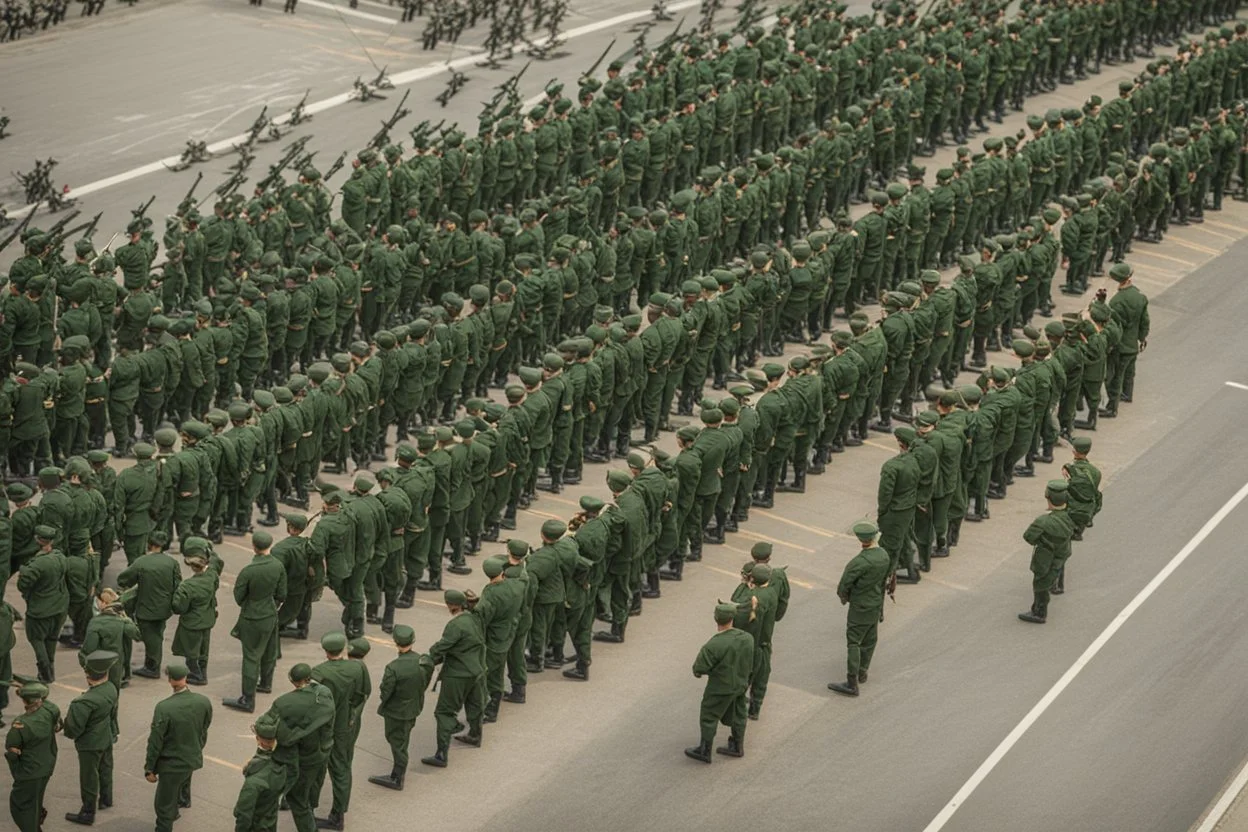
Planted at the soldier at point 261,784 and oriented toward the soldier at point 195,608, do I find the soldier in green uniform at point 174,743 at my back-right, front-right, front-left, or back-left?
front-left

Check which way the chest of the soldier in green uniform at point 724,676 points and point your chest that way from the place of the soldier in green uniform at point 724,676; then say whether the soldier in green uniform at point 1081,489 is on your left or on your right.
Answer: on your right

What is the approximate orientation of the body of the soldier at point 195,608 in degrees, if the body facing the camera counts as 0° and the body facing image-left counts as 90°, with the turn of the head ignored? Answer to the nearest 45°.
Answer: approximately 135°

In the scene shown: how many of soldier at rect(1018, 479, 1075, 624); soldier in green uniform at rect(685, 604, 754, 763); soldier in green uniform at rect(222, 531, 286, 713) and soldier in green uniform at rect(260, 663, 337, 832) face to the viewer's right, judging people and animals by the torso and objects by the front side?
0

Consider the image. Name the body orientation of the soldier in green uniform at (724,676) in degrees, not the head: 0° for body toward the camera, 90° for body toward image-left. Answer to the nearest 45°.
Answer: approximately 135°

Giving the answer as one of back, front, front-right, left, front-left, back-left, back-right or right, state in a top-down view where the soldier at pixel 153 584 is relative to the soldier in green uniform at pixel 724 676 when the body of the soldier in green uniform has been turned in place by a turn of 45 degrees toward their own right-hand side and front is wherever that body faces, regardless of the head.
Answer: left

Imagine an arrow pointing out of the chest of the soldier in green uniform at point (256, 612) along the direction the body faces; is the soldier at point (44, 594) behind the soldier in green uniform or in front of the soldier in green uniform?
in front

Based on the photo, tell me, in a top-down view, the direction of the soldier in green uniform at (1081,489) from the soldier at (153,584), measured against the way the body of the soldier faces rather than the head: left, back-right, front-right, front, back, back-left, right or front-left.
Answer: back-right

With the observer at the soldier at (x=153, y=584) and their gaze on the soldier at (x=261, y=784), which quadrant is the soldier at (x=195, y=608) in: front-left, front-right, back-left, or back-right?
front-left

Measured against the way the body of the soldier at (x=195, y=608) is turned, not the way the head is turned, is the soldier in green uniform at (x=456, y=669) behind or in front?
behind

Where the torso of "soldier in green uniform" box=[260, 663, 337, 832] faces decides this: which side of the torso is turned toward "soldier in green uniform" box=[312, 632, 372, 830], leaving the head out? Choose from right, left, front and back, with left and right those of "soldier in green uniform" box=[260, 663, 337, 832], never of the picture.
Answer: right

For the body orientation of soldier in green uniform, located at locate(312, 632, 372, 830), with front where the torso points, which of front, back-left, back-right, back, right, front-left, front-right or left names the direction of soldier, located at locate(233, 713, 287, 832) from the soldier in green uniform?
left

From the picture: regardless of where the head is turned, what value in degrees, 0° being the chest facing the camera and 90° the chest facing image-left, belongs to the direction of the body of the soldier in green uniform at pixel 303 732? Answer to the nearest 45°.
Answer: approximately 135°

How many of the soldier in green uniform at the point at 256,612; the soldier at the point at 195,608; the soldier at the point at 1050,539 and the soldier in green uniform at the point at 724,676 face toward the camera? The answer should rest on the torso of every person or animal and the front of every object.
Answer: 0

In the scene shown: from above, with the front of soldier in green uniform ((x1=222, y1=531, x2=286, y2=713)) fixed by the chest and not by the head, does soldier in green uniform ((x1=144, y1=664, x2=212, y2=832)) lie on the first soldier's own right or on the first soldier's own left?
on the first soldier's own left

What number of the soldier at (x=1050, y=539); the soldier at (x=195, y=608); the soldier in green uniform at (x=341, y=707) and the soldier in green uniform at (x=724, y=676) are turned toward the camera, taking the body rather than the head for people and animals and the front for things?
0
